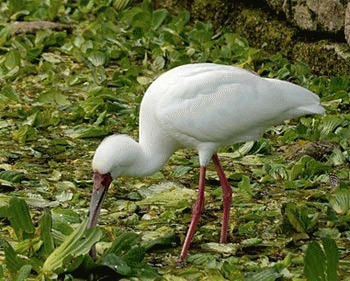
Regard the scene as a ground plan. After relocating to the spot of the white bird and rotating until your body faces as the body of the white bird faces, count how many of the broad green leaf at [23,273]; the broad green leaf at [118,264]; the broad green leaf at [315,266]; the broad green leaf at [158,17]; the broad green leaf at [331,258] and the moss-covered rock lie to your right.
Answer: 2

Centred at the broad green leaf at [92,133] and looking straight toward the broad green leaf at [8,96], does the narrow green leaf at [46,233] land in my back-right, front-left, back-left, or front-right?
back-left

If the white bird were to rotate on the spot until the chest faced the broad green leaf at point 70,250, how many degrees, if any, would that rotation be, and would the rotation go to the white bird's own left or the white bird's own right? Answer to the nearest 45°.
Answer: approximately 45° to the white bird's own left

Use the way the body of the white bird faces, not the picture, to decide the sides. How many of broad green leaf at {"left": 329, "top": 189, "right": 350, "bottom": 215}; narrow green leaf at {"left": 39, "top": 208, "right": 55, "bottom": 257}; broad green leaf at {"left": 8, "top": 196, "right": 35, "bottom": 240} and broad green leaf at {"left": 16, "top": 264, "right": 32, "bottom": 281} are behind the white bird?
1

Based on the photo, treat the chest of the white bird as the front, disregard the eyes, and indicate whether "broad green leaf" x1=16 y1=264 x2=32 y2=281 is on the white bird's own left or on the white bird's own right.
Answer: on the white bird's own left

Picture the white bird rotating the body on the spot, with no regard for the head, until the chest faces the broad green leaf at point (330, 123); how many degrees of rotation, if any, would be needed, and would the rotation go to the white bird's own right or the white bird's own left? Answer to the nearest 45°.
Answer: approximately 135° to the white bird's own right

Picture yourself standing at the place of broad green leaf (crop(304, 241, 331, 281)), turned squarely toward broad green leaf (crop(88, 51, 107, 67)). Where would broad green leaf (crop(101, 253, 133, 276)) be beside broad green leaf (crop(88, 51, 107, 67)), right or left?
left

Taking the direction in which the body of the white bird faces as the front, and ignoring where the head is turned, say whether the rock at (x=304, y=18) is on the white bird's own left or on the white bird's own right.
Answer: on the white bird's own right

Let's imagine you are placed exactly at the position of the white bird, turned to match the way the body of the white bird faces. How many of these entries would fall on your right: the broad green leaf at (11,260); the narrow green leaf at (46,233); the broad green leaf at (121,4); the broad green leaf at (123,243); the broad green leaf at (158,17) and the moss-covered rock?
3

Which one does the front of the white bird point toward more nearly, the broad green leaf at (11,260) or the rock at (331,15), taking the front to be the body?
the broad green leaf

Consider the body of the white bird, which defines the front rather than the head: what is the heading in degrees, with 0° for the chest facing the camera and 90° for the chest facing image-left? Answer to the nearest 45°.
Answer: approximately 90°

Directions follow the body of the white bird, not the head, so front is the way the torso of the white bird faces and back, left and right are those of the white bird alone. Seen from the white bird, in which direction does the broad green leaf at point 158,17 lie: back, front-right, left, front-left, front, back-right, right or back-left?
right

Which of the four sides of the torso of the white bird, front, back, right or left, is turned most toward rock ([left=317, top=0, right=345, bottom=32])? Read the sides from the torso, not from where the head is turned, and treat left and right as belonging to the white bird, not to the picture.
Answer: right

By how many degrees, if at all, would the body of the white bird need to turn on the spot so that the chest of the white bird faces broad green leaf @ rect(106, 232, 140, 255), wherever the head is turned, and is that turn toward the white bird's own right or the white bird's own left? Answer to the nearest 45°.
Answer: approximately 45° to the white bird's own left
